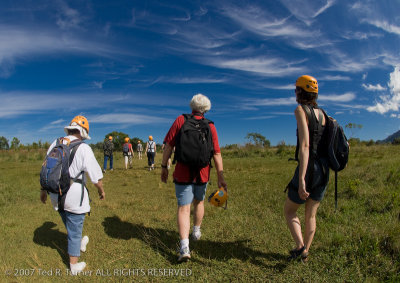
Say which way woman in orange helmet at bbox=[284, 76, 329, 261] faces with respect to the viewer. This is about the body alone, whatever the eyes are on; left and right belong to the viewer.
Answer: facing away from the viewer and to the left of the viewer

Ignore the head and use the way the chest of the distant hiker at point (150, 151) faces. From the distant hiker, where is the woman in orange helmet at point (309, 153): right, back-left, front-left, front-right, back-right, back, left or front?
back

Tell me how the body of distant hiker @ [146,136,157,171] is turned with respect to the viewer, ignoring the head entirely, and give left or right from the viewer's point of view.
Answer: facing away from the viewer

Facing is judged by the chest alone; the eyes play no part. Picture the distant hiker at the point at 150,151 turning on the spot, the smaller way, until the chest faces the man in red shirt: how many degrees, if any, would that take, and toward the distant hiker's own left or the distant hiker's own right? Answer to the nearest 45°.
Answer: approximately 180°

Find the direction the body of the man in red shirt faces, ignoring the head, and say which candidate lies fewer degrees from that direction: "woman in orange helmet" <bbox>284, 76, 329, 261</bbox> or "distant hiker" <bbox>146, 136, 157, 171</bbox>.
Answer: the distant hiker

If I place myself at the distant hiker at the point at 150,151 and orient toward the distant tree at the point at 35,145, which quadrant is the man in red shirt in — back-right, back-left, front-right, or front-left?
back-left

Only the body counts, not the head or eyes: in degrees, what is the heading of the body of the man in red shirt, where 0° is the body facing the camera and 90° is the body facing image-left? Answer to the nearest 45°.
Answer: approximately 180°

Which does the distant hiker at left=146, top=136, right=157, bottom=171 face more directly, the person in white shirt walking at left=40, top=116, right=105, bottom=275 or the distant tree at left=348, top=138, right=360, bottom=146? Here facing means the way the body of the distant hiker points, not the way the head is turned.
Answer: the distant tree

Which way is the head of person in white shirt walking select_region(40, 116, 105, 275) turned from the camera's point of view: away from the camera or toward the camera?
away from the camera

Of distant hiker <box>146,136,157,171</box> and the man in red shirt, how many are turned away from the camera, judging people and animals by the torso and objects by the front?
2
